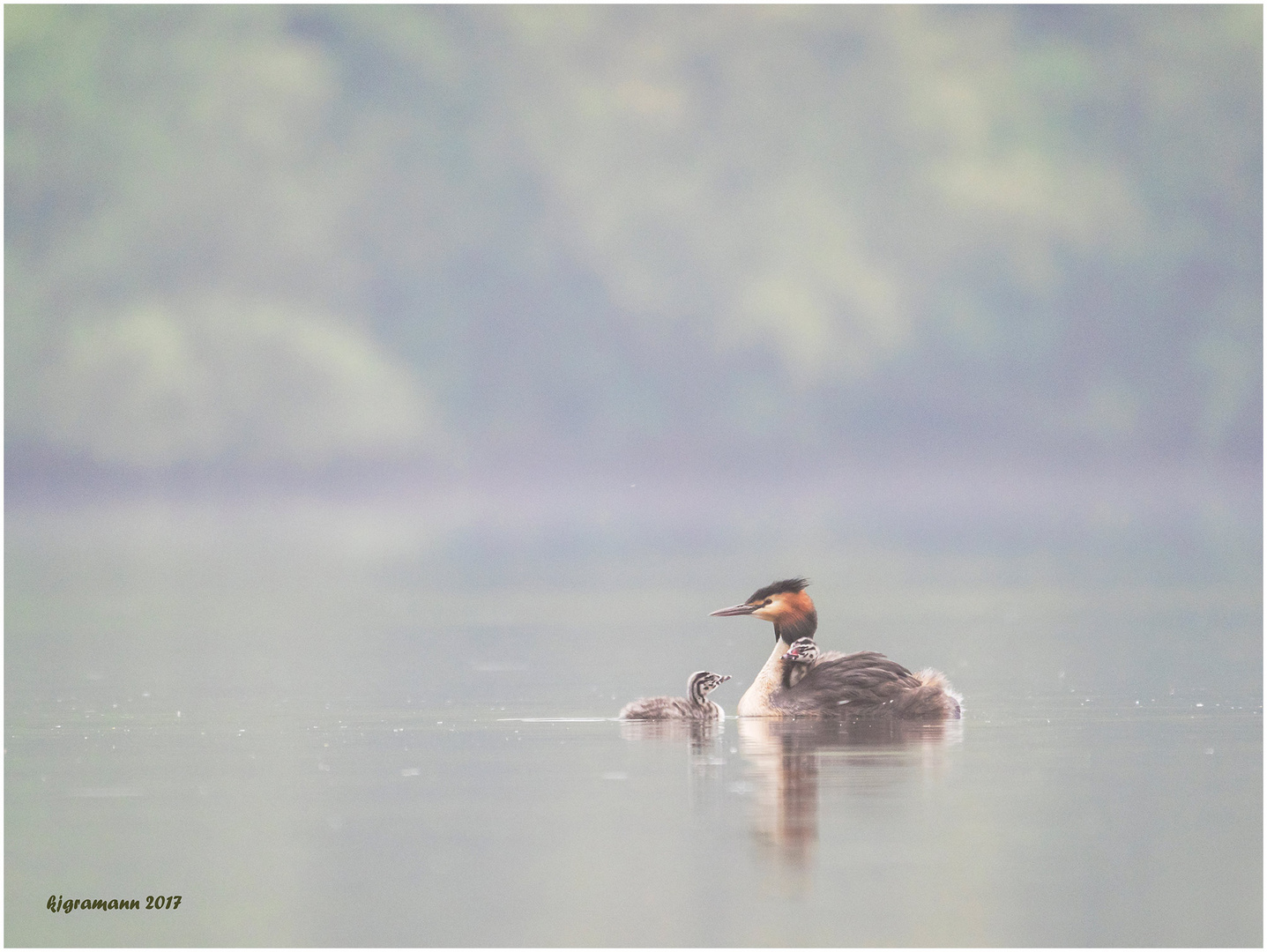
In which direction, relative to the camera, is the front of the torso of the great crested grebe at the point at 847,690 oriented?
to the viewer's left

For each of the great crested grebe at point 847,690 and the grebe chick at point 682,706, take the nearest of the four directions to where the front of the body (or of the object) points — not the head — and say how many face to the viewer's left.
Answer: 1

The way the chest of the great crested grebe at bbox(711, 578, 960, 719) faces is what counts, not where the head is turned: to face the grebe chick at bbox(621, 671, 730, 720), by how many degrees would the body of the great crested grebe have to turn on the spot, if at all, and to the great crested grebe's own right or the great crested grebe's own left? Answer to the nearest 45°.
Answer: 0° — it already faces it

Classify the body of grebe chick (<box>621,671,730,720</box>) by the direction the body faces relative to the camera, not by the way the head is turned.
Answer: to the viewer's right

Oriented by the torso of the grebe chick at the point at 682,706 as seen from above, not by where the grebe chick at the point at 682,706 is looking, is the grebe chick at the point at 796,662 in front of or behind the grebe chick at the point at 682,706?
in front

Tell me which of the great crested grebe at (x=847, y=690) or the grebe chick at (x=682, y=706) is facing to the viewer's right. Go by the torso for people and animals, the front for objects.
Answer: the grebe chick

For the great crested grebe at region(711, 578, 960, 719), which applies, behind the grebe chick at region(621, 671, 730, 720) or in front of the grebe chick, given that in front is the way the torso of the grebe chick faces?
in front

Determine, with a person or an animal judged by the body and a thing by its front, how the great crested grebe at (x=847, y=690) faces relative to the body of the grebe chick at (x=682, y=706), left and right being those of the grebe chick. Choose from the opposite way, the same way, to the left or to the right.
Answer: the opposite way
